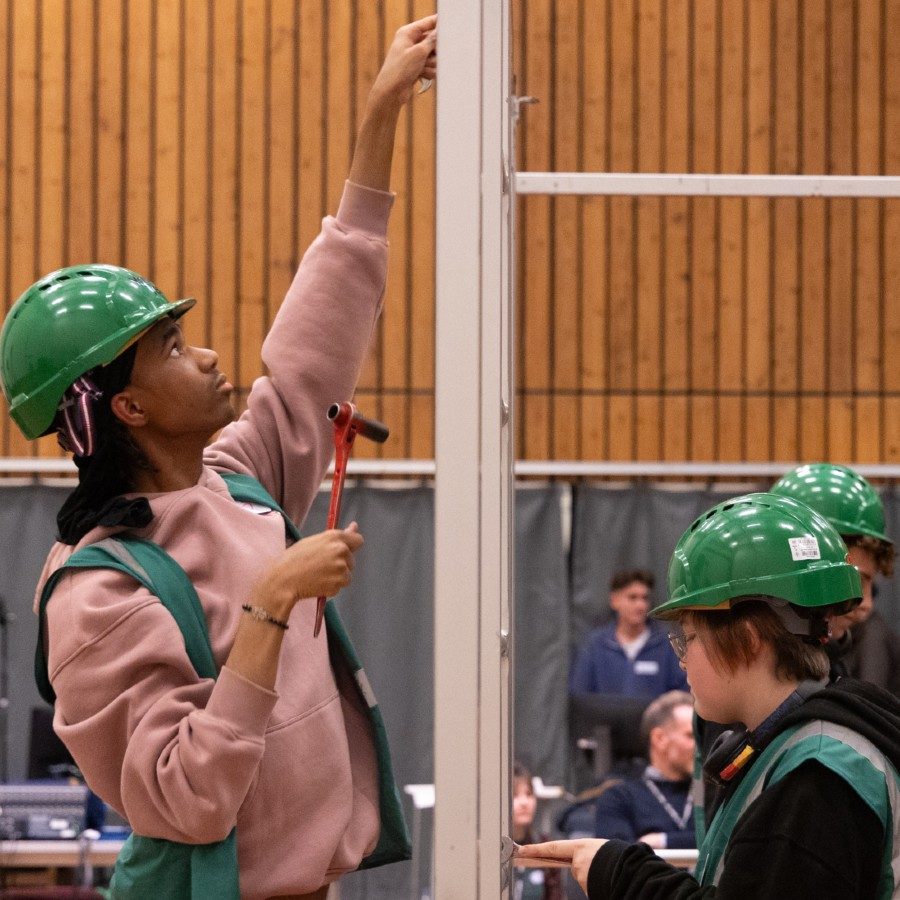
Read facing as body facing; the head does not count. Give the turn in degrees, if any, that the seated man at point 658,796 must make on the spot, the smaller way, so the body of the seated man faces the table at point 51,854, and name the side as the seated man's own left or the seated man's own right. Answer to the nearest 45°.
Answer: approximately 135° to the seated man's own right

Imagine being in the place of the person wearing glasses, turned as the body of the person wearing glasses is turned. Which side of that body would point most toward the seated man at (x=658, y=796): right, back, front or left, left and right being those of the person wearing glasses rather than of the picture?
right

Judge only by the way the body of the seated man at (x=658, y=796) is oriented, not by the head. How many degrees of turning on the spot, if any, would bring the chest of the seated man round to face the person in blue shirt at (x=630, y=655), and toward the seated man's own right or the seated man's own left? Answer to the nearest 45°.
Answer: approximately 135° to the seated man's own left

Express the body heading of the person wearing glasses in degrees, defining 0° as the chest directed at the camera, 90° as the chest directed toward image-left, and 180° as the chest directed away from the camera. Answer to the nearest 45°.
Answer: approximately 90°

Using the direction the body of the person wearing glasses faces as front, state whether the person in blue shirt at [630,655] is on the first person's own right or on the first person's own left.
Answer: on the first person's own right

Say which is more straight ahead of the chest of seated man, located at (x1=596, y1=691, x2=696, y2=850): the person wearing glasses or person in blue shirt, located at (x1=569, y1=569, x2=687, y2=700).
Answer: the person wearing glasses

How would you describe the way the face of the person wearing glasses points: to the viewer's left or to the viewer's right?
to the viewer's left

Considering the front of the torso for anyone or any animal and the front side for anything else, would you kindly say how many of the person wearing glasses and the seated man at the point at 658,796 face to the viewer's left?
1

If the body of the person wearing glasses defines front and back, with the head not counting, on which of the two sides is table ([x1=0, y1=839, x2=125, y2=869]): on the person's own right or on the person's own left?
on the person's own right

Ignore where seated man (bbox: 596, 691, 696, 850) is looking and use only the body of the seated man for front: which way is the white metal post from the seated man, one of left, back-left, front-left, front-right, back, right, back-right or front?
front-right

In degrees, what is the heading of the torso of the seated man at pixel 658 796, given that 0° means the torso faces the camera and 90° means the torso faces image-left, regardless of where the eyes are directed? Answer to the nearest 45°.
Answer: approximately 315°
